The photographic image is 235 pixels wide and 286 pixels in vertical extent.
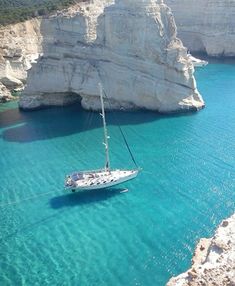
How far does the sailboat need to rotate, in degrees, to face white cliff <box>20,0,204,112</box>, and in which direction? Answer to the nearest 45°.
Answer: approximately 90° to its left

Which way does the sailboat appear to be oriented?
to the viewer's right
